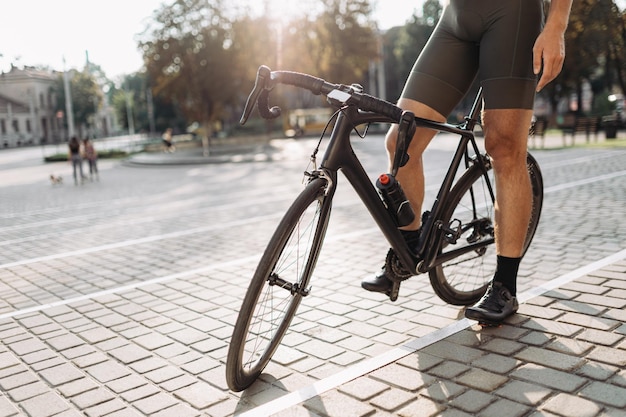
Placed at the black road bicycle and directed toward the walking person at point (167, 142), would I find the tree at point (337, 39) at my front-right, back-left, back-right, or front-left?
front-right

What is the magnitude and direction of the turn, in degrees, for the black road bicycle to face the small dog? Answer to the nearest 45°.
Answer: approximately 90° to its right

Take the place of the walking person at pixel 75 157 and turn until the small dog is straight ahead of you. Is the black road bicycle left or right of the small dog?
left

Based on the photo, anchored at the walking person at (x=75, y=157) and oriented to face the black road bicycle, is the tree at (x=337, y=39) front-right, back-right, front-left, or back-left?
back-left

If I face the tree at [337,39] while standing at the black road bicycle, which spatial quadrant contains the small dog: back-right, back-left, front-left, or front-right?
front-left

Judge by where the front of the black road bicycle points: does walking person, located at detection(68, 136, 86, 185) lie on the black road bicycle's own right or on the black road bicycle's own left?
on the black road bicycle's own right

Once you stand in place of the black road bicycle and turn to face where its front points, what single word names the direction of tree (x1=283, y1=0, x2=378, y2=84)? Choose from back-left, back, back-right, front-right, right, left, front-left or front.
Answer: back-right

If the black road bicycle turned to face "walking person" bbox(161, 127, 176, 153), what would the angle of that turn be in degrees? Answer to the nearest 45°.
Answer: approximately 135° to its right

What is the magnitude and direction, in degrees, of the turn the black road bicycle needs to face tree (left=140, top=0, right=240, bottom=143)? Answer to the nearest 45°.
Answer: approximately 135° to its right
